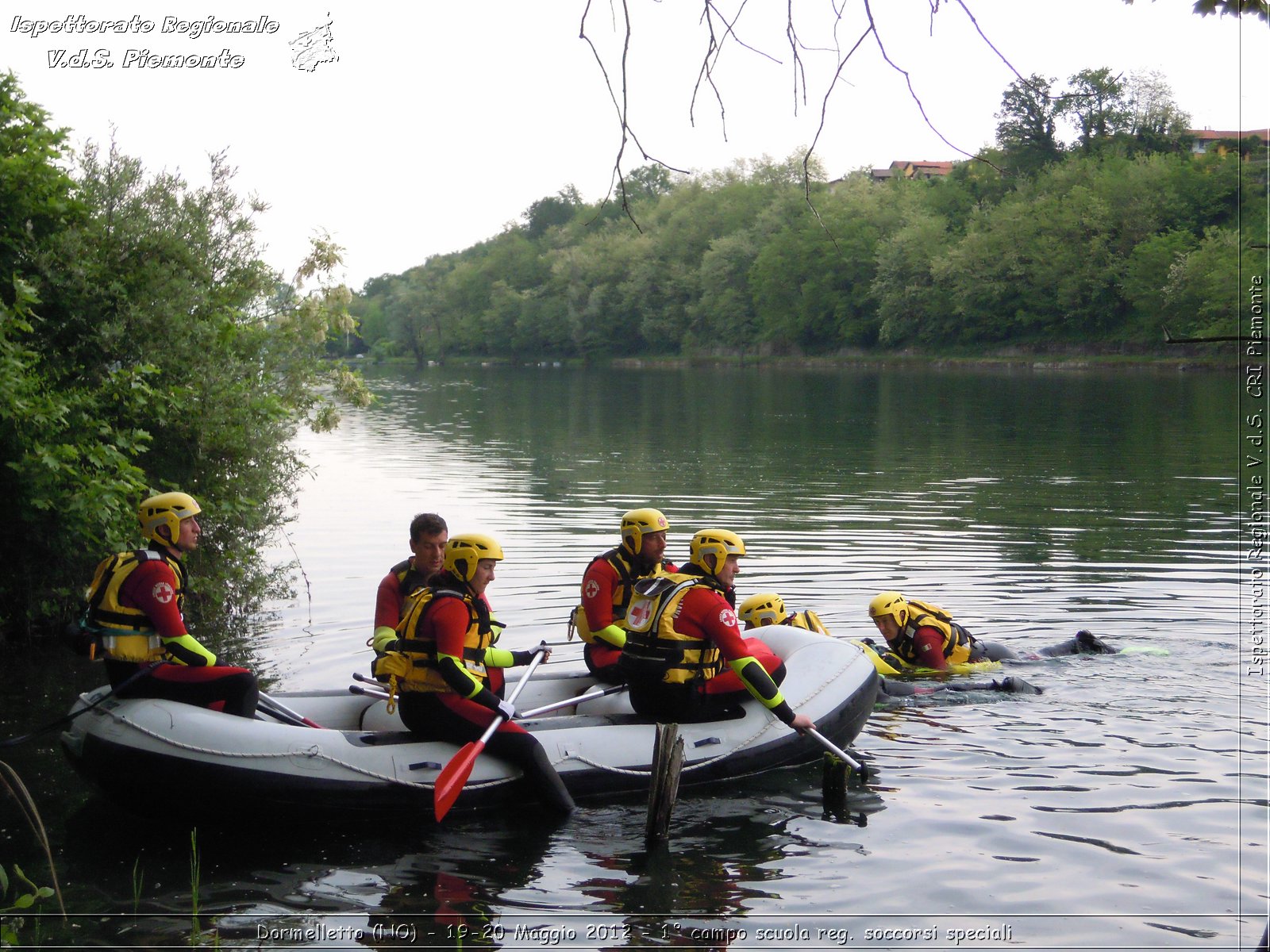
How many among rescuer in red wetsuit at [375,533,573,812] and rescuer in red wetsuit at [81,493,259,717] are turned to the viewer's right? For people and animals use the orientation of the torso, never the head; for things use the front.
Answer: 2

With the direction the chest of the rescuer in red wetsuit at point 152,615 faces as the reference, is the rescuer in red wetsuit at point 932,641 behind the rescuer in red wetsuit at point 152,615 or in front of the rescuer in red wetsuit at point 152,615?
in front

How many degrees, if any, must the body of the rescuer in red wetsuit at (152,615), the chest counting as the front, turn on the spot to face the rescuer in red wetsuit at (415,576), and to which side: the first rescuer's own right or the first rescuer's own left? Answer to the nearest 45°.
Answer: approximately 45° to the first rescuer's own left

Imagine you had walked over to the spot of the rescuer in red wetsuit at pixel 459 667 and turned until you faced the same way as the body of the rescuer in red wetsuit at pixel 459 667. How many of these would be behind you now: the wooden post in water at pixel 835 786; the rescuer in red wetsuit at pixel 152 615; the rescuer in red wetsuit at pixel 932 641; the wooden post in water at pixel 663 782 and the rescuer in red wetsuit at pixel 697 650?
1

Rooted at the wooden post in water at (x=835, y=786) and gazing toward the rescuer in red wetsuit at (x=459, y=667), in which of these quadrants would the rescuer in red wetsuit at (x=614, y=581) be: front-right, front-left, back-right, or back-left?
front-right

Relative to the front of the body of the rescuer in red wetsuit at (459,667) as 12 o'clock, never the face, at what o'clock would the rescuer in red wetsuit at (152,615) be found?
the rescuer in red wetsuit at (152,615) is roughly at 6 o'clock from the rescuer in red wetsuit at (459,667).

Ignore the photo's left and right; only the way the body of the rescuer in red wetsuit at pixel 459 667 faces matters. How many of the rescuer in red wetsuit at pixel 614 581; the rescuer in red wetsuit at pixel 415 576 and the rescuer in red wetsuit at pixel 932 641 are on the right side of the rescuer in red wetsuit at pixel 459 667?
0

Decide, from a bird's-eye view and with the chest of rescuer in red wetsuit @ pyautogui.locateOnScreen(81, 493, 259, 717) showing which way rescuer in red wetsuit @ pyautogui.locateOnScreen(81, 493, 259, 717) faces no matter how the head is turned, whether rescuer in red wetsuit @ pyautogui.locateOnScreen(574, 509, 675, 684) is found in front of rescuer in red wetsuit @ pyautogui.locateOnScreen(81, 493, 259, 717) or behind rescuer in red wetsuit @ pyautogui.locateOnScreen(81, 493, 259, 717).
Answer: in front

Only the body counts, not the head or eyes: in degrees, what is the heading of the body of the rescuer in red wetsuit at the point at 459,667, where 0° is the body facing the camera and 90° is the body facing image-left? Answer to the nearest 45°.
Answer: approximately 270°

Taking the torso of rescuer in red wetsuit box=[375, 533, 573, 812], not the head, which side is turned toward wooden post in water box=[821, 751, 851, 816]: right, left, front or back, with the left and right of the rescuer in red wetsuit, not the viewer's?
front

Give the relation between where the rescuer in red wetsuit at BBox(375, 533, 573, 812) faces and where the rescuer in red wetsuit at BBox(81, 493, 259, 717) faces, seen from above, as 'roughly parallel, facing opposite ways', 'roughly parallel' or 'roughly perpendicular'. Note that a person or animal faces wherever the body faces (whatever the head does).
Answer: roughly parallel

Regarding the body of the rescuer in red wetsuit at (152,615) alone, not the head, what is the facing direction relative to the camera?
to the viewer's right

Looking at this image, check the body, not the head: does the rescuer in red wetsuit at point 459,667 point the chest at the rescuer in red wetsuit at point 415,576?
no
